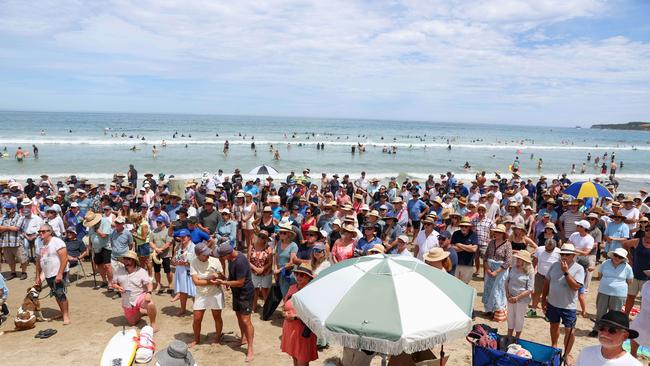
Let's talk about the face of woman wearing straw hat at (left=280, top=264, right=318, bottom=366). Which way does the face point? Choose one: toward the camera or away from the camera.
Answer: toward the camera

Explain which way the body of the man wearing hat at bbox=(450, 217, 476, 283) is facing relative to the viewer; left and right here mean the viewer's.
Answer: facing the viewer

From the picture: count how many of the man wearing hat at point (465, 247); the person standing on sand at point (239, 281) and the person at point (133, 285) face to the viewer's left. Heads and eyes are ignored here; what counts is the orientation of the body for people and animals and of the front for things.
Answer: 1

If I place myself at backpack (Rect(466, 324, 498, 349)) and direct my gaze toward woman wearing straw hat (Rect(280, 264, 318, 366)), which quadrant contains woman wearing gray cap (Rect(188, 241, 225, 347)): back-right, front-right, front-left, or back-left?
front-right

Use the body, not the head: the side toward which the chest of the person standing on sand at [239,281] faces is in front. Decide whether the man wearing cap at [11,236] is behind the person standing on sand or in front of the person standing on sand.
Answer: in front

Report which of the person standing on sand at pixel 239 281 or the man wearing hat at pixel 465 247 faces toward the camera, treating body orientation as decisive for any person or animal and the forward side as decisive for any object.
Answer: the man wearing hat

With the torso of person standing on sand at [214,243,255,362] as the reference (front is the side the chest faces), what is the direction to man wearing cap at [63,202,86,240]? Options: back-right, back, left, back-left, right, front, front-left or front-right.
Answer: front-right

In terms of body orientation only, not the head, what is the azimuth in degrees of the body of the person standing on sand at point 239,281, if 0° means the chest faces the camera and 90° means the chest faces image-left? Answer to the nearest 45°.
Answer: approximately 90°

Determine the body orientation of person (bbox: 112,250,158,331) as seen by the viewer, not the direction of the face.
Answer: toward the camera

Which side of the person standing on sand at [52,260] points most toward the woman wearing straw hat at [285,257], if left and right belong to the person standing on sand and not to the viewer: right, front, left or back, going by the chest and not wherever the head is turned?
left

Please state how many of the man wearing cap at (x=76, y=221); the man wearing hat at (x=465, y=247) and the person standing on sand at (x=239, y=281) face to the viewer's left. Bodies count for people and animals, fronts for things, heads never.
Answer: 1

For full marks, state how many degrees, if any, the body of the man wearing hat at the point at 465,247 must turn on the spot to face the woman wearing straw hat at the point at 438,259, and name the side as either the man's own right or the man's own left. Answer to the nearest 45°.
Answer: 0° — they already face them

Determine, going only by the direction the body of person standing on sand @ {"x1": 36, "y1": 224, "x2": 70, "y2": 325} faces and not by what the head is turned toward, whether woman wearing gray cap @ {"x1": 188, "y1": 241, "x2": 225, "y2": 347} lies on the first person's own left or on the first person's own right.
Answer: on the first person's own left

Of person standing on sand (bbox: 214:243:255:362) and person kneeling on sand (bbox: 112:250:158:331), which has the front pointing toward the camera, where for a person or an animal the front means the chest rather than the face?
person kneeling on sand (bbox: 112:250:158:331)
